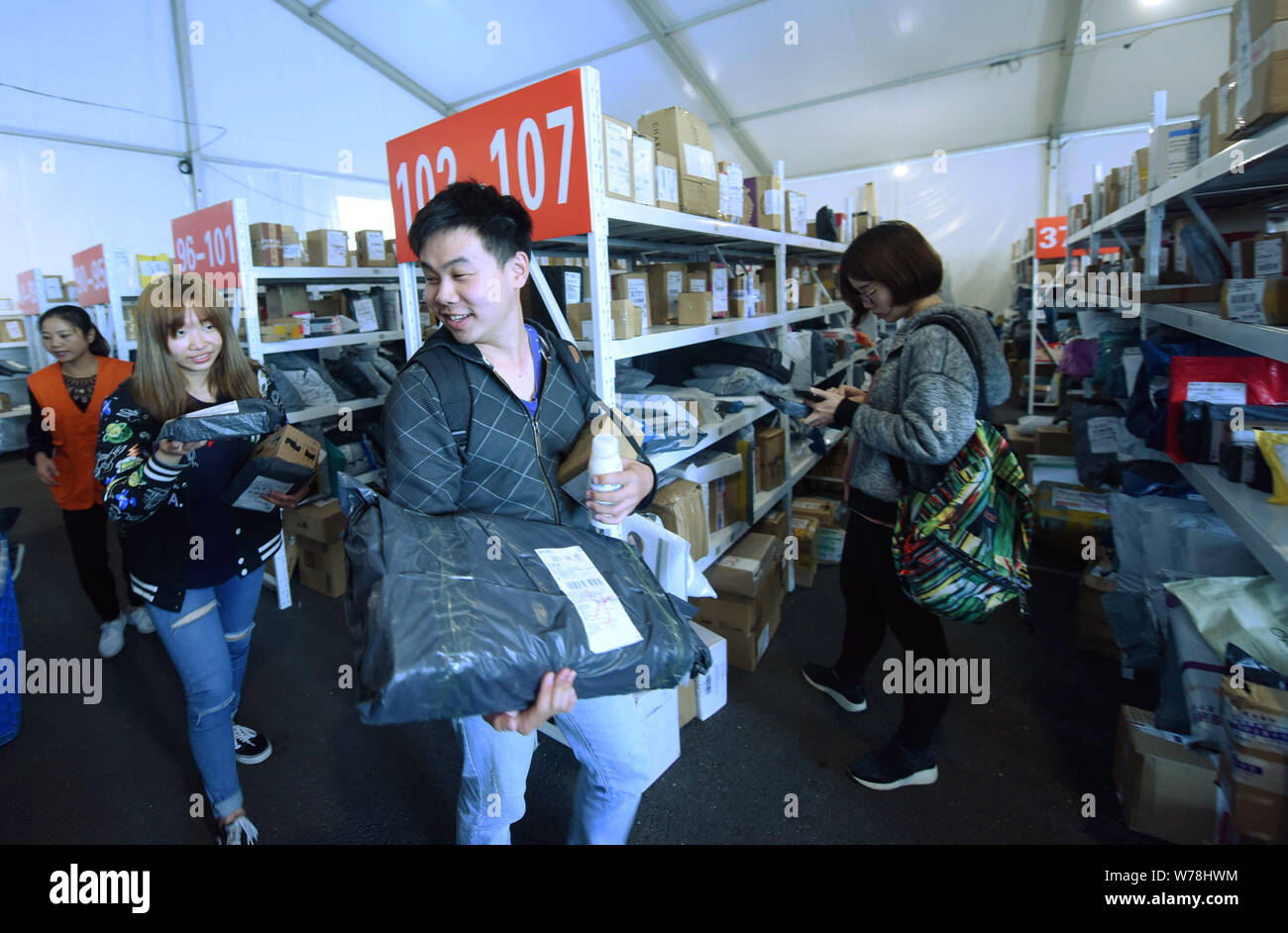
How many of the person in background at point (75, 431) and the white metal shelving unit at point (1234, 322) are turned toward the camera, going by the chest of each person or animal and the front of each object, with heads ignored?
1

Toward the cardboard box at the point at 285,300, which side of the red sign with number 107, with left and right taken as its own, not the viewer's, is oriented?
right

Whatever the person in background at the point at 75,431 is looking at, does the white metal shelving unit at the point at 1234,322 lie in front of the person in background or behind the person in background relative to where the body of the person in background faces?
in front

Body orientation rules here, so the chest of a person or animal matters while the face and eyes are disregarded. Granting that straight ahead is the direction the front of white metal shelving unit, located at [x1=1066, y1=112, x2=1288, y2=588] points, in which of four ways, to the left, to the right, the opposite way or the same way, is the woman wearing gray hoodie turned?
the same way

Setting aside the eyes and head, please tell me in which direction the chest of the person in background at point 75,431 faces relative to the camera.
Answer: toward the camera

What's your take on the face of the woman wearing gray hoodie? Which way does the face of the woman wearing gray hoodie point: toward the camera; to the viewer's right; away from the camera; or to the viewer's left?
to the viewer's left

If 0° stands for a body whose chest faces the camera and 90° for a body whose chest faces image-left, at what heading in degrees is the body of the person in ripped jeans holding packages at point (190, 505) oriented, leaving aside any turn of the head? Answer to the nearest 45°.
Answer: approximately 315°

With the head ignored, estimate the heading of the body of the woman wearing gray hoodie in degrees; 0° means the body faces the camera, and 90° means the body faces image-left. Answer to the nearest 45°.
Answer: approximately 90°

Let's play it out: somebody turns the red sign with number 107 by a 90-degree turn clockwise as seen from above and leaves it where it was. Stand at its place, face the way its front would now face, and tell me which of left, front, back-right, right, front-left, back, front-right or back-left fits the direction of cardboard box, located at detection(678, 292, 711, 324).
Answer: right

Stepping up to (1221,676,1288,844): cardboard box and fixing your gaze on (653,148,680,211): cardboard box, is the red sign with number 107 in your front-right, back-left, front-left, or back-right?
front-left

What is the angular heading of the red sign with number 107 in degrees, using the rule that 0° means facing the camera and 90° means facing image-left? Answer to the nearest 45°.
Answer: approximately 45°

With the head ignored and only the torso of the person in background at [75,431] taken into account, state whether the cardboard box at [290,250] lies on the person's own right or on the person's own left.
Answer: on the person's own left

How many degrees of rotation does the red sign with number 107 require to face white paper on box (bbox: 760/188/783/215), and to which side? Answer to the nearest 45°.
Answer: approximately 180°

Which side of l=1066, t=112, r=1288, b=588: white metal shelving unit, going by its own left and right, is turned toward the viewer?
left
